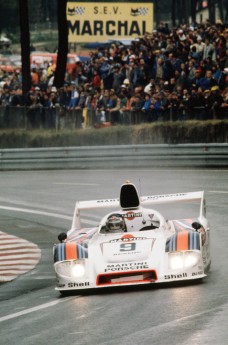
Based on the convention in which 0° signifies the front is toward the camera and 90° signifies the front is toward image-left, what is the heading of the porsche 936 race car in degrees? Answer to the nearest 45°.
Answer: approximately 0°

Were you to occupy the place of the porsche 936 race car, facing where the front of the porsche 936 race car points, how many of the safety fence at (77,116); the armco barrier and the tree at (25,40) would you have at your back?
3

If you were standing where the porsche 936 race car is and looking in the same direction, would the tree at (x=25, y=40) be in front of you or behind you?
behind

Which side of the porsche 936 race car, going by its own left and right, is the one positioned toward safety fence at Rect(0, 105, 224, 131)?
back

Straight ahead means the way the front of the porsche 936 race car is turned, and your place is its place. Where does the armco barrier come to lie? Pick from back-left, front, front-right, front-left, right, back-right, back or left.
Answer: back

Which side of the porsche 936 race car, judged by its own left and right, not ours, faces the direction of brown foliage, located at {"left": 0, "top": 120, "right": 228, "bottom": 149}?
back
